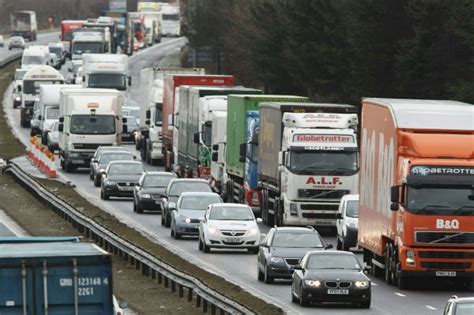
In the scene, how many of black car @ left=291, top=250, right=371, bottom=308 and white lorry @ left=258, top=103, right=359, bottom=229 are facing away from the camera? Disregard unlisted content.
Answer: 0

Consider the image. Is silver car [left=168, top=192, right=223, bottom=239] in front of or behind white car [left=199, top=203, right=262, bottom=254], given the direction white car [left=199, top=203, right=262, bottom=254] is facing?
behind

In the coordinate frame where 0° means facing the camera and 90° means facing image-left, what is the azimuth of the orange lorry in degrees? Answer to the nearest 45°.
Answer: approximately 0°

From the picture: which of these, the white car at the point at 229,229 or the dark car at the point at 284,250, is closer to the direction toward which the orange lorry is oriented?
the dark car

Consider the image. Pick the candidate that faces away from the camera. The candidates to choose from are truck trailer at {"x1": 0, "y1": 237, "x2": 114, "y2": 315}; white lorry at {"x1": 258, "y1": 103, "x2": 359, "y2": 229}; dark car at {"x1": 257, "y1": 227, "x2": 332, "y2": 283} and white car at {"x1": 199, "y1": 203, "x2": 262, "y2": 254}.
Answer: the truck trailer

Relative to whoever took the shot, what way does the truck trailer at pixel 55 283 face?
facing away from the viewer

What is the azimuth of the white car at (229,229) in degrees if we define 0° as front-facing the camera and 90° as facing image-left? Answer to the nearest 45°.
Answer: approximately 0°
